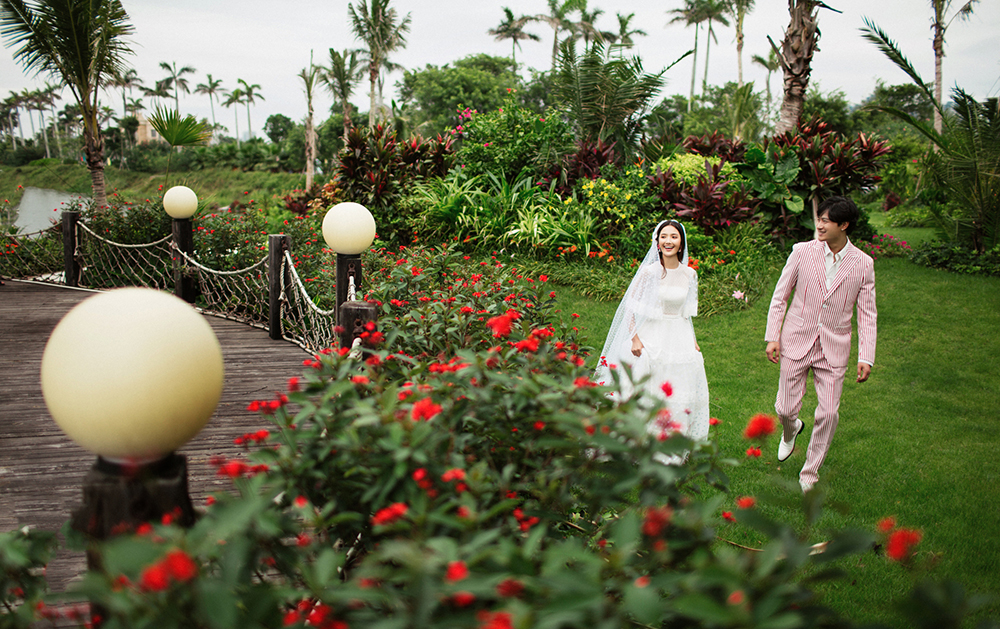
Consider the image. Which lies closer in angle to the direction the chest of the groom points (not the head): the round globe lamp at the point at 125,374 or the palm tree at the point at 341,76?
the round globe lamp

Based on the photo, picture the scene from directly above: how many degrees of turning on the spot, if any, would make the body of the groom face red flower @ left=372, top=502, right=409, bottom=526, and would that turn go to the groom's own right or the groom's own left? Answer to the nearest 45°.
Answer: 0° — they already face it

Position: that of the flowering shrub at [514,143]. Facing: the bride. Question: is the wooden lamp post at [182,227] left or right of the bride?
right

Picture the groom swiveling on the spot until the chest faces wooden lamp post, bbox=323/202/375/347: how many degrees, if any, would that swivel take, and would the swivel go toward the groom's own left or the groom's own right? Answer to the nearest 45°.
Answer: approximately 90° to the groom's own right

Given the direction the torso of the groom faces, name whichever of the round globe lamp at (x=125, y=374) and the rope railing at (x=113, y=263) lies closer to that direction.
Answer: the round globe lamp

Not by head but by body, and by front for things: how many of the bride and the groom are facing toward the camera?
2

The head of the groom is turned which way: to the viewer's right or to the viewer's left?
to the viewer's left

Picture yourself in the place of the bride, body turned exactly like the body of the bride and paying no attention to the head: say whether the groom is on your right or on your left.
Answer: on your left
